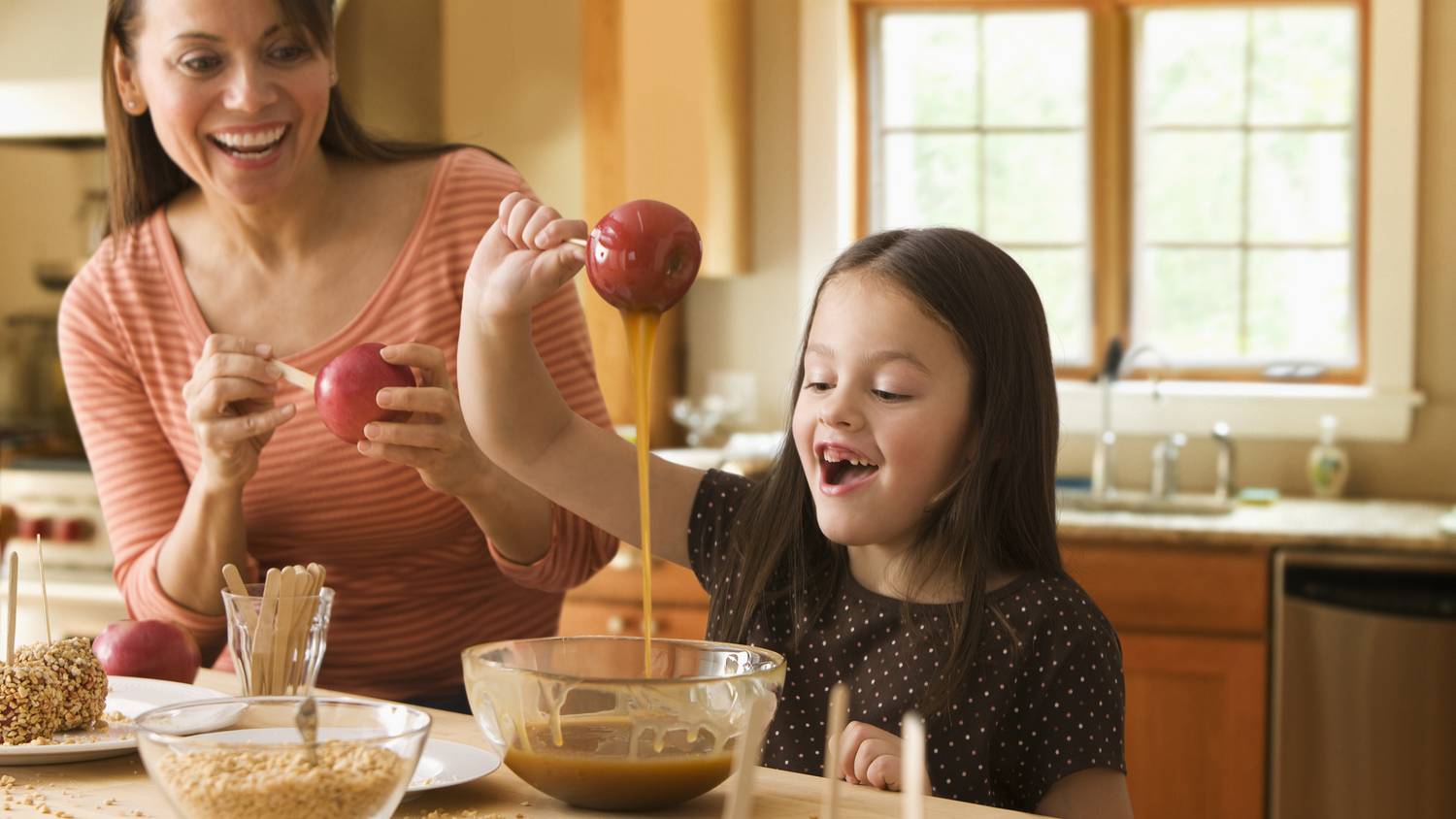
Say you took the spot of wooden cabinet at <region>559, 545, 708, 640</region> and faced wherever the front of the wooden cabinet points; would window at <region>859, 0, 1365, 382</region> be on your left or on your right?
on your left

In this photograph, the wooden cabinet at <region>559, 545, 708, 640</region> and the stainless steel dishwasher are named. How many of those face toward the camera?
2

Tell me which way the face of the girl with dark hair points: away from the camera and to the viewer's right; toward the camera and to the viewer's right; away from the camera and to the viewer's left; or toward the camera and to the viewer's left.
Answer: toward the camera and to the viewer's left

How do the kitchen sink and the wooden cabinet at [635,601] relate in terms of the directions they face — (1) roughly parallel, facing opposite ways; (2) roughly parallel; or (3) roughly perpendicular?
roughly parallel

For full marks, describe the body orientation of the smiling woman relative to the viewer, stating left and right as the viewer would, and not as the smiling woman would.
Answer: facing the viewer

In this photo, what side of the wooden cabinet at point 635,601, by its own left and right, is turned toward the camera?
front

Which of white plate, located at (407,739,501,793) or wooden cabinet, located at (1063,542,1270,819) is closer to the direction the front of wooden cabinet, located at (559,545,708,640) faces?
the white plate

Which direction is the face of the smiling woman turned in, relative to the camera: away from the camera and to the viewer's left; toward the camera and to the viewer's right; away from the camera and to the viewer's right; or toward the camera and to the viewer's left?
toward the camera and to the viewer's right

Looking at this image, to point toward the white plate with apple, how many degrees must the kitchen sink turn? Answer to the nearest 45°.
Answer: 0° — it already faces it

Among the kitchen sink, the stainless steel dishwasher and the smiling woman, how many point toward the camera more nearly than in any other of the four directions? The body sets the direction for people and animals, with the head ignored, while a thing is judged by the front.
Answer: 3

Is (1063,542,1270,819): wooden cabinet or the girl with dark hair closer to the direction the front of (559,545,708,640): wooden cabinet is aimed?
the girl with dark hair

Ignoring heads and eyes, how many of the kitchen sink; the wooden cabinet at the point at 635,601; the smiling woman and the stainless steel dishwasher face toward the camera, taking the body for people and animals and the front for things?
4

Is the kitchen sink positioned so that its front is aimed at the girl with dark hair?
yes

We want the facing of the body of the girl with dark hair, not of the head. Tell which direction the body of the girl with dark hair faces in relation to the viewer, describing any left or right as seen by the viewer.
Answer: facing the viewer and to the left of the viewer
